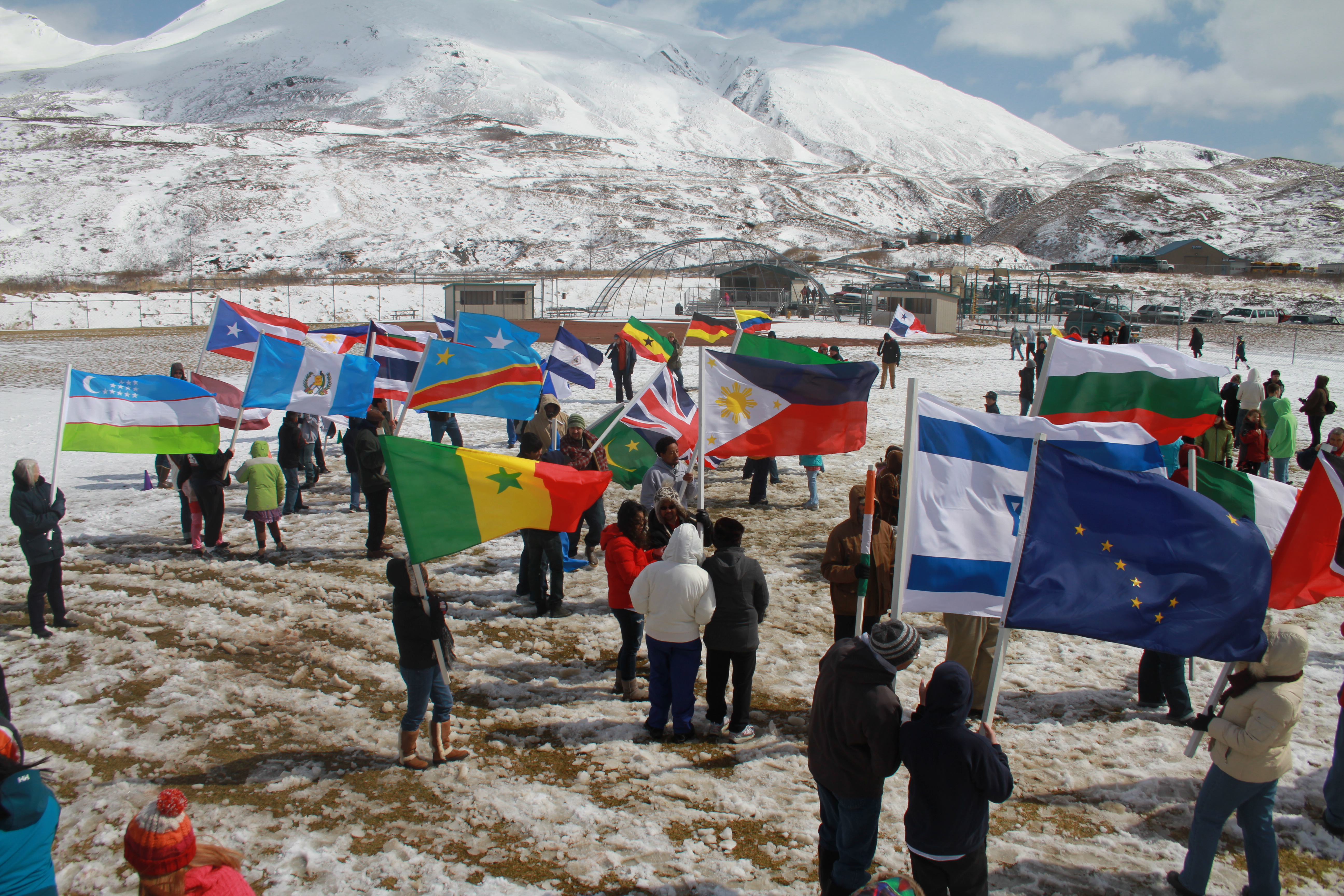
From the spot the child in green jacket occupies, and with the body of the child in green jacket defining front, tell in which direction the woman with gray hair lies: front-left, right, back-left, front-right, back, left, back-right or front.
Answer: back-left

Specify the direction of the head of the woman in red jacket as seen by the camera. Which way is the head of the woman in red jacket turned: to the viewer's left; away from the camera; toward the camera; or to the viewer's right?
to the viewer's right

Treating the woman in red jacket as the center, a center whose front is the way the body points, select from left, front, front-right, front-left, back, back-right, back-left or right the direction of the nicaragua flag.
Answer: left

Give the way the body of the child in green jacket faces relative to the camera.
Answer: away from the camera

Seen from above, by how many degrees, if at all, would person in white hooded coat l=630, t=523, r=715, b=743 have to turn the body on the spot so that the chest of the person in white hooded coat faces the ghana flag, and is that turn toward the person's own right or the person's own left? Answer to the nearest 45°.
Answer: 0° — they already face it

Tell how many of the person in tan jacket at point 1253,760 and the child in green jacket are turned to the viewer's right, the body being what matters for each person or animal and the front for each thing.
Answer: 0

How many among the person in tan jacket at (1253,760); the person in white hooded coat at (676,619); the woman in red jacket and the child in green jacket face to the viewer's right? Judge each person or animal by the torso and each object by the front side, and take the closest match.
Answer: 1

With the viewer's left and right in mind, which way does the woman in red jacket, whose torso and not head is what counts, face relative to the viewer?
facing to the right of the viewer

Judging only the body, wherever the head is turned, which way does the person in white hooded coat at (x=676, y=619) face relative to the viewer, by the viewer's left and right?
facing away from the viewer

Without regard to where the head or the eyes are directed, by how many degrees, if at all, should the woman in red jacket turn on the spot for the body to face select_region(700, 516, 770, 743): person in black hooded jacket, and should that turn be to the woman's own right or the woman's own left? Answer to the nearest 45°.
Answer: approximately 45° to the woman's own right

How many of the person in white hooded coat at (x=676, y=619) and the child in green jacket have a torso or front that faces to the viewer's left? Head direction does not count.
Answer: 0
